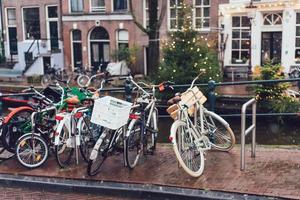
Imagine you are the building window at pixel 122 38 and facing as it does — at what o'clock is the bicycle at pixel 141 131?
The bicycle is roughly at 12 o'clock from the building window.

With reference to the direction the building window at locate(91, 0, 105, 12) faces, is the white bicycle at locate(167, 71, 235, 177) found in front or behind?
in front

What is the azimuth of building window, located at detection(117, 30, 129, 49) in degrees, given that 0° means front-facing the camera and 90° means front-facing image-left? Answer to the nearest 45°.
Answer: approximately 0°

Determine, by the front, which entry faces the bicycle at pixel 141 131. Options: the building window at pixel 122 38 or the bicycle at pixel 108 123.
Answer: the building window

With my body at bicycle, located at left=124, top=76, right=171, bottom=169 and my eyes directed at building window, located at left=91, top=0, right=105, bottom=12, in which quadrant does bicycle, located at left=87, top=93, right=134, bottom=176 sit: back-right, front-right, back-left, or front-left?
back-left

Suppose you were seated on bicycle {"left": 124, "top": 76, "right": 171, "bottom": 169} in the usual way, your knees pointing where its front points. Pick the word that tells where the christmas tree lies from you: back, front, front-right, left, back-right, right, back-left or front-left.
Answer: front-left

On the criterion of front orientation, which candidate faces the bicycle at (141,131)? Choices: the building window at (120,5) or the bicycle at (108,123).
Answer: the building window

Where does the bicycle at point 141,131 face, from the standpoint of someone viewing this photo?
facing away from the viewer and to the right of the viewer

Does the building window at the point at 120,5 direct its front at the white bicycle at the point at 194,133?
yes
